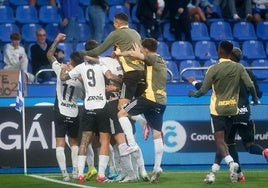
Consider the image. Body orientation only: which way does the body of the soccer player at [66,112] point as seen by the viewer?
away from the camera

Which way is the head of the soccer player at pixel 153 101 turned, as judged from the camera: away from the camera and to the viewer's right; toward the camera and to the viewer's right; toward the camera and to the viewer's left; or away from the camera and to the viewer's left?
away from the camera and to the viewer's left

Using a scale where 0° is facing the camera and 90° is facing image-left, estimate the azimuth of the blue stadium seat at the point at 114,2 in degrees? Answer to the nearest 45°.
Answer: approximately 0°

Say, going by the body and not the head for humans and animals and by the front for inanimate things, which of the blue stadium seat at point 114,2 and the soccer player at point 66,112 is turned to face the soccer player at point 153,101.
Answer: the blue stadium seat

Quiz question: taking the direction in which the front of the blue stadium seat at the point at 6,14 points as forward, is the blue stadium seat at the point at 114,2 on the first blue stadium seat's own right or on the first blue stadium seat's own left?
on the first blue stadium seat's own left

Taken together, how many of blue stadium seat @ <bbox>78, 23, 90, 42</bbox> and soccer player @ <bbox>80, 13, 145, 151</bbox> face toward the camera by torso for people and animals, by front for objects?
1

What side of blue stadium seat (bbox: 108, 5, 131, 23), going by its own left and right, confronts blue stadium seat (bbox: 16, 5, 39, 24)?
right
